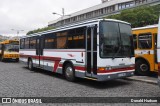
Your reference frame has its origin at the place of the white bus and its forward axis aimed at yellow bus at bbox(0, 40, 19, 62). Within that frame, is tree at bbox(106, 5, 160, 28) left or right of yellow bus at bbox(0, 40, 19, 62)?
right

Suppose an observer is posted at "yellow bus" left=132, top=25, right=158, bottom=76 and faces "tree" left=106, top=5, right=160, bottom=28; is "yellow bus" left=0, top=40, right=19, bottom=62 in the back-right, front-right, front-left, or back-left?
front-left

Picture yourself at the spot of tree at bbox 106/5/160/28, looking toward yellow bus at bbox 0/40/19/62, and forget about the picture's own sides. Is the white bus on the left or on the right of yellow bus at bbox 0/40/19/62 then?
left

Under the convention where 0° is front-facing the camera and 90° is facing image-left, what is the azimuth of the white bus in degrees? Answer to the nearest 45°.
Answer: approximately 315°

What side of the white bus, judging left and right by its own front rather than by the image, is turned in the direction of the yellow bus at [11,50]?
back

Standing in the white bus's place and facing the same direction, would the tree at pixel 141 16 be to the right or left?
on its left

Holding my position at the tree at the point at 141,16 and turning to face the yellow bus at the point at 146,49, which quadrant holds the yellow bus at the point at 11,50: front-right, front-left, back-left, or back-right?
front-right

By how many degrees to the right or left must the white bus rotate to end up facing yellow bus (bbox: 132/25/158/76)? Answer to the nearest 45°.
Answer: approximately 90° to its left

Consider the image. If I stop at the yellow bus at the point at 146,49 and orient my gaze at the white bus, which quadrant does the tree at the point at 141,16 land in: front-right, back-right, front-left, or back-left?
back-right
